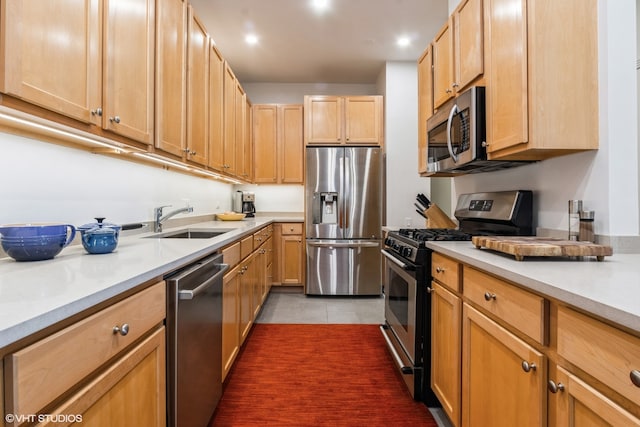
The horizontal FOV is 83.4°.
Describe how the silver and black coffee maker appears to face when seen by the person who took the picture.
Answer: facing the viewer and to the right of the viewer

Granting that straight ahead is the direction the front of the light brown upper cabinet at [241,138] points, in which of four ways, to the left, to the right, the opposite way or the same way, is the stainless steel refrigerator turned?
to the right

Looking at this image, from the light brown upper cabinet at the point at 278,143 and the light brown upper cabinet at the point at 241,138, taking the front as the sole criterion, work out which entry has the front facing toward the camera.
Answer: the light brown upper cabinet at the point at 278,143

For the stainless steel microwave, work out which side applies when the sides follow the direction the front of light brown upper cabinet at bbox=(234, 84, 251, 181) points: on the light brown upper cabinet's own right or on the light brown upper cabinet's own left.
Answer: on the light brown upper cabinet's own right

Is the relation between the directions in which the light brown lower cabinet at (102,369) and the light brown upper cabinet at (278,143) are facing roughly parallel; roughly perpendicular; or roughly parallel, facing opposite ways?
roughly perpendicular

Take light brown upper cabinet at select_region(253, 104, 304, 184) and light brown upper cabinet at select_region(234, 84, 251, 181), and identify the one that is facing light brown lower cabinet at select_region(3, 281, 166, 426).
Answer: light brown upper cabinet at select_region(253, 104, 304, 184)

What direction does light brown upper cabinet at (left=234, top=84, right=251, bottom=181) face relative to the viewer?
to the viewer's right

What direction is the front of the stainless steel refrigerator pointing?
toward the camera

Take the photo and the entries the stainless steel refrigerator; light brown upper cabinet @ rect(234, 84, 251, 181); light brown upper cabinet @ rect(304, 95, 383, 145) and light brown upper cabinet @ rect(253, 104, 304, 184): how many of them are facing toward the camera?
3

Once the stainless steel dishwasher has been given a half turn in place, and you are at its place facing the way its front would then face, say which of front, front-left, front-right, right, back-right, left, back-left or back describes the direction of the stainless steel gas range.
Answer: back-right

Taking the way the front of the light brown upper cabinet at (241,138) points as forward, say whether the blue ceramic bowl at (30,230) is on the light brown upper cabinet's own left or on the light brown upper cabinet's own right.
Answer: on the light brown upper cabinet's own right

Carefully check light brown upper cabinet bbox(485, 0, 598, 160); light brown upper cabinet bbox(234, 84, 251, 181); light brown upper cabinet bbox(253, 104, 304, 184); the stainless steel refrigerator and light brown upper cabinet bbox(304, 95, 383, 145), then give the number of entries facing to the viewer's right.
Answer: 1

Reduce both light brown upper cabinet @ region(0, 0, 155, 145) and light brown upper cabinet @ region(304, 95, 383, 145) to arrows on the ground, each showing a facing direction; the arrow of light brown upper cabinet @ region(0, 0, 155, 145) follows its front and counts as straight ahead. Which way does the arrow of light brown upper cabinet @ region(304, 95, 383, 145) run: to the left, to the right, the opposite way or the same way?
to the right
